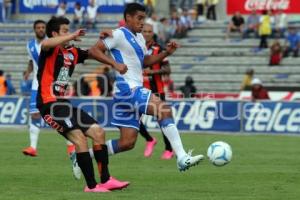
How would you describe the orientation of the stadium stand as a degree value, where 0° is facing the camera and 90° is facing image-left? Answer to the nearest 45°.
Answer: approximately 0°

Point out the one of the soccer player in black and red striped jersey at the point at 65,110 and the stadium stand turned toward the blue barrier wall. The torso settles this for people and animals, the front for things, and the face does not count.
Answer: the stadium stand

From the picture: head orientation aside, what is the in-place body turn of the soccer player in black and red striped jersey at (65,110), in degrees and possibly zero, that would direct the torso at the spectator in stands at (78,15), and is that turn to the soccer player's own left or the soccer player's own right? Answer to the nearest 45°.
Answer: approximately 135° to the soccer player's own left

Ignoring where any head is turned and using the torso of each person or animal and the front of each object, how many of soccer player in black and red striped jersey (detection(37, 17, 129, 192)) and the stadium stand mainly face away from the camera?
0
